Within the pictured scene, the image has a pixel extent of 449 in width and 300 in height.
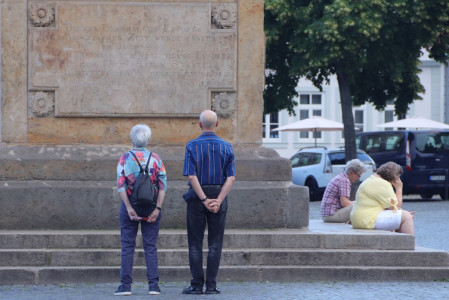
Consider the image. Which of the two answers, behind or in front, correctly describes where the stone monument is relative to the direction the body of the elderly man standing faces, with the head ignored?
in front

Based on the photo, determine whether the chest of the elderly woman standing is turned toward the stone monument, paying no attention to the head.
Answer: yes

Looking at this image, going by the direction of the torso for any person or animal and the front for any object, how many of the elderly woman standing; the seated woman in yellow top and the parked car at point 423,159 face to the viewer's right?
1

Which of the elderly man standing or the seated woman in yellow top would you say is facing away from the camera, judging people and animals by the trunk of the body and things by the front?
the elderly man standing

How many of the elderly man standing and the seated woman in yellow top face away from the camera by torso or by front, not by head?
1

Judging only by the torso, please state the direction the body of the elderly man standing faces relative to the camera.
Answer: away from the camera

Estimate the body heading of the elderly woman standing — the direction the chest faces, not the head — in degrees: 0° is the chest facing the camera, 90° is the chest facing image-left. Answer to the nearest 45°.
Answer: approximately 180°

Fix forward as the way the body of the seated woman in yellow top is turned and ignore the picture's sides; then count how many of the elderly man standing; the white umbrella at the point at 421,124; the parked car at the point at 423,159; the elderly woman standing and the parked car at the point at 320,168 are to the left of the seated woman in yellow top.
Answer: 3

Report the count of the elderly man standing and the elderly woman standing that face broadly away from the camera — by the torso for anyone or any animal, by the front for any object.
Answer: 2

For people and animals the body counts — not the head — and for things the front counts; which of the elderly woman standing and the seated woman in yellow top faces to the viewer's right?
the seated woman in yellow top

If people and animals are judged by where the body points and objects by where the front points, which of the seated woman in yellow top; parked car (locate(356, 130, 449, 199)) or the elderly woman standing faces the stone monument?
the elderly woman standing

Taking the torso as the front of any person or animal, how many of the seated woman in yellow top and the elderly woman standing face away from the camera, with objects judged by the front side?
1

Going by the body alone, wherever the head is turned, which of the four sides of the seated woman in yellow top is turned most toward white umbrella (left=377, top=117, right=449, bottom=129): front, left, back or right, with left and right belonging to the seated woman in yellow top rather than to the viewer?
left

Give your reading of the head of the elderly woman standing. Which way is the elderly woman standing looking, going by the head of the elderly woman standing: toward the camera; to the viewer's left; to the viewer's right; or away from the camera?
away from the camera

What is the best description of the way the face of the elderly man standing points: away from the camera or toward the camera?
away from the camera
